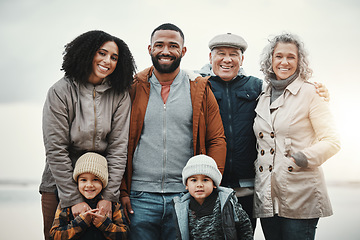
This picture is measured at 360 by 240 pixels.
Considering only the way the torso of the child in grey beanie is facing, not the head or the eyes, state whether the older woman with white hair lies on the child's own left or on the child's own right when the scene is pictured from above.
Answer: on the child's own left

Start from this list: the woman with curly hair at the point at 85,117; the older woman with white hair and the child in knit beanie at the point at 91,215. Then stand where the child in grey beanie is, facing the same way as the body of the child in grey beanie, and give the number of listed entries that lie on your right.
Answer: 2

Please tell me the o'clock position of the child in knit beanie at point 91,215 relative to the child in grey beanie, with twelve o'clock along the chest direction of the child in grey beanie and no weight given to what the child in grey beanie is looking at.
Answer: The child in knit beanie is roughly at 3 o'clock from the child in grey beanie.

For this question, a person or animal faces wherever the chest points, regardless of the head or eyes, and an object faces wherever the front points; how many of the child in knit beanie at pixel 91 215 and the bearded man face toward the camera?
2

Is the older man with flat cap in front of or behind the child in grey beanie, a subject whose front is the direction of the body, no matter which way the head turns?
behind

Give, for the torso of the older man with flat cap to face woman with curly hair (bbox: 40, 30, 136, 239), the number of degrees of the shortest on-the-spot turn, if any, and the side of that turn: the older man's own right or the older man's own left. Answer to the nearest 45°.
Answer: approximately 45° to the older man's own right

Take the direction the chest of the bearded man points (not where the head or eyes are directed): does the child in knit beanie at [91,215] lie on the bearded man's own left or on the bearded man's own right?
on the bearded man's own right
